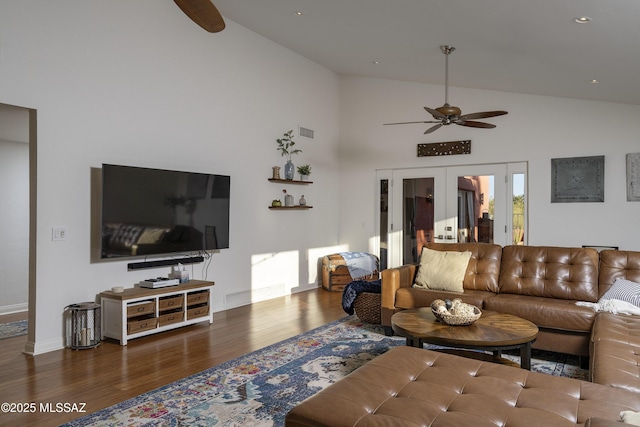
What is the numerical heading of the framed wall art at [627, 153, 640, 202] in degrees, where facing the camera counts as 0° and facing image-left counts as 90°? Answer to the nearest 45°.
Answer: approximately 0°

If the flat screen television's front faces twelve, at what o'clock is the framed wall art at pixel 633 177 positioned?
The framed wall art is roughly at 11 o'clock from the flat screen television.

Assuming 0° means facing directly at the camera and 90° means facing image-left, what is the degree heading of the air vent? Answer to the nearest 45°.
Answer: approximately 315°

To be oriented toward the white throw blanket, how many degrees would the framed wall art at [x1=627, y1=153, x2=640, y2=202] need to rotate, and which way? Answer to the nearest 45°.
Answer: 0° — it already faces it

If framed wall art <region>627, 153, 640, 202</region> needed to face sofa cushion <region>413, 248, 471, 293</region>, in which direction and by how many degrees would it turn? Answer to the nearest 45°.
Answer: approximately 45° to its right

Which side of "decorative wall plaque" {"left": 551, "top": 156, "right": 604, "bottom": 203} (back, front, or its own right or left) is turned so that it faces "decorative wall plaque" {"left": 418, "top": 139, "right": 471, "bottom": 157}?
right

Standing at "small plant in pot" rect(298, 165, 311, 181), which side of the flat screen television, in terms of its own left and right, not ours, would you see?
left

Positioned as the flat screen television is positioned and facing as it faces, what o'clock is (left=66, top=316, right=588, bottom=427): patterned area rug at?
The patterned area rug is roughly at 1 o'clock from the flat screen television.

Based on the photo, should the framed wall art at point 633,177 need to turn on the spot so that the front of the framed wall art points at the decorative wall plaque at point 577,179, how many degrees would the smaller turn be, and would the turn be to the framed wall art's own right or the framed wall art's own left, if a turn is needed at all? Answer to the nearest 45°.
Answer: approximately 90° to the framed wall art's own right

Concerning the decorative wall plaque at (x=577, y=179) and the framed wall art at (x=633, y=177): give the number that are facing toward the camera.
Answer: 2
